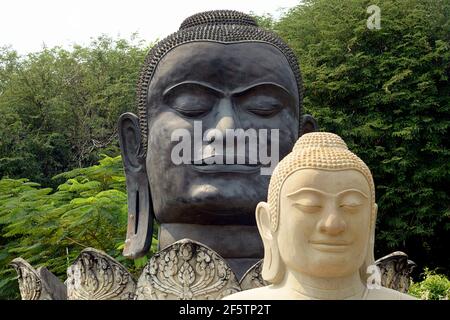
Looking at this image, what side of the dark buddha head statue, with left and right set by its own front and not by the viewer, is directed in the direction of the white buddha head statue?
front

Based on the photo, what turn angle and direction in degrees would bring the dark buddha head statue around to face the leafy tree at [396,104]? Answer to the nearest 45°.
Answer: approximately 135° to its left

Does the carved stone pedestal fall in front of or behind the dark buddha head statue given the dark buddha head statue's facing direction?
in front

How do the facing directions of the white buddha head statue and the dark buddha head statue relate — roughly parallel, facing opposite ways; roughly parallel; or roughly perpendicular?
roughly parallel

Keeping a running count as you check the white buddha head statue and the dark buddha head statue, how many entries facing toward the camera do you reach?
2

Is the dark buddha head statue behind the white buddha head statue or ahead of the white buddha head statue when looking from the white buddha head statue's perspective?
behind

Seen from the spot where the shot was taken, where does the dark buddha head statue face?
facing the viewer

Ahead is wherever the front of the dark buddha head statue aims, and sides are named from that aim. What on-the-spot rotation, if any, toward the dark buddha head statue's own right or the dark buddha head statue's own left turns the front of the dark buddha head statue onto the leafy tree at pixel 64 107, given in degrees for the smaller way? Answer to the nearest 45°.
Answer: approximately 180°

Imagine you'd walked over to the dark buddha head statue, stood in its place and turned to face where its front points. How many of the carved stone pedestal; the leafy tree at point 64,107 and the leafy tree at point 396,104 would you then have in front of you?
1

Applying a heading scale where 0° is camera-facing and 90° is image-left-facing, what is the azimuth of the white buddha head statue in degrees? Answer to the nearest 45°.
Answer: approximately 0°

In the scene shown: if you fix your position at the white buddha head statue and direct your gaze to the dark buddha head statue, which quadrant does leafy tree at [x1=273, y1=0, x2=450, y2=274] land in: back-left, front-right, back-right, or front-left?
front-right

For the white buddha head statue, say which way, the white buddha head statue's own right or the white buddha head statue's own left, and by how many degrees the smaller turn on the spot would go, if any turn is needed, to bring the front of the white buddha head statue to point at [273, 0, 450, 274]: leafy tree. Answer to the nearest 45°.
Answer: approximately 180°

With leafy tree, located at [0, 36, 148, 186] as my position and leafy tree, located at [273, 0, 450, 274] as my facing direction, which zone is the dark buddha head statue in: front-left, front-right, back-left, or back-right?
front-right

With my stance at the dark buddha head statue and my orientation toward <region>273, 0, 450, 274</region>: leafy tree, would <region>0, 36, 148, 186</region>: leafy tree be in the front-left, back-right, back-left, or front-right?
front-left

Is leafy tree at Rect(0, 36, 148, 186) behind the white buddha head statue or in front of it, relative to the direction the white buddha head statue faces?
behind
